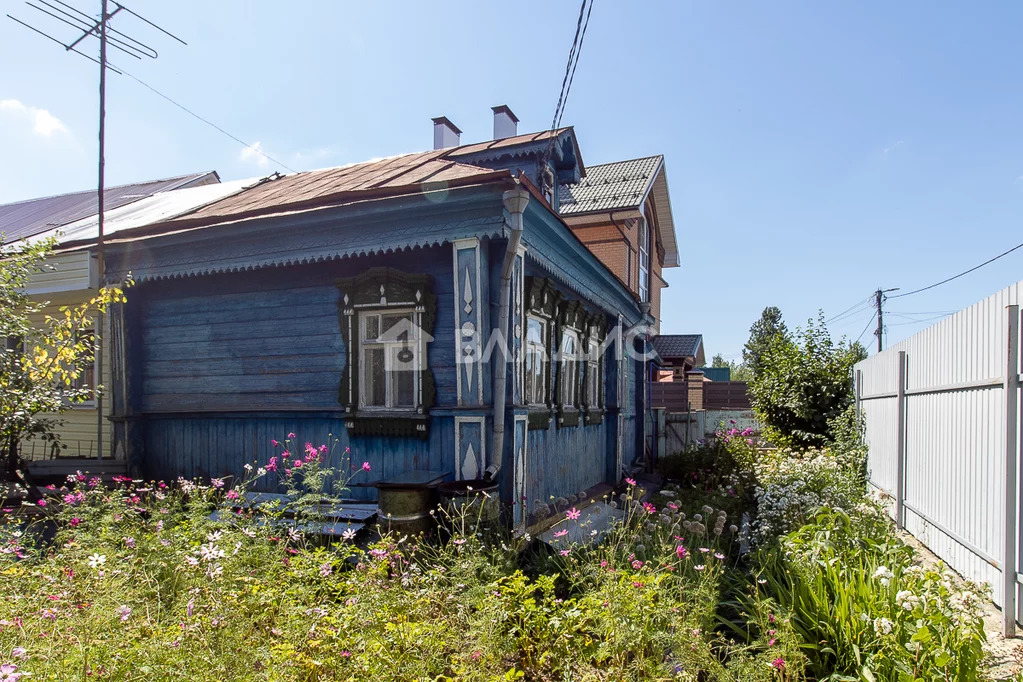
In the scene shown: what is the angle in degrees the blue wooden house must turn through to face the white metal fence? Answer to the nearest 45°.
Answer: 0° — it already faces it

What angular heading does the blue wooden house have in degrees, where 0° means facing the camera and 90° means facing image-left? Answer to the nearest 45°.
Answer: approximately 315°

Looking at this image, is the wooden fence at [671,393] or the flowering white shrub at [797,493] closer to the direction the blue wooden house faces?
the flowering white shrub

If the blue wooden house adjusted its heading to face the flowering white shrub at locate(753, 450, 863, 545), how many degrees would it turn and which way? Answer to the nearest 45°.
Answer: approximately 45° to its left

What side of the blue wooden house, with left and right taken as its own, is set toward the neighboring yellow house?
back

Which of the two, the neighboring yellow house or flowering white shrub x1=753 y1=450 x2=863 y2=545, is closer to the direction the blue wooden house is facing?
the flowering white shrub
